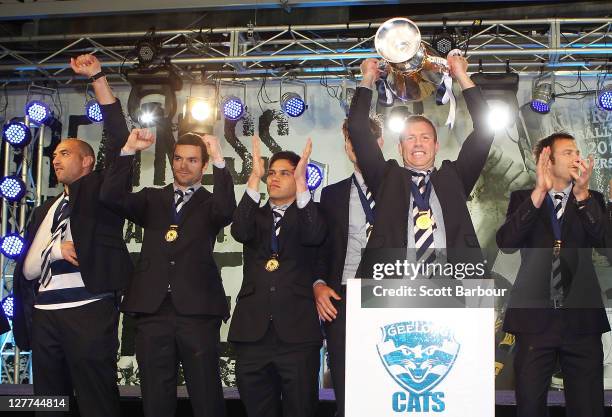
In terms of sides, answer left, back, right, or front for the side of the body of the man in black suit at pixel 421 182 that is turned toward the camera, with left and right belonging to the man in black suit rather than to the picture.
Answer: front

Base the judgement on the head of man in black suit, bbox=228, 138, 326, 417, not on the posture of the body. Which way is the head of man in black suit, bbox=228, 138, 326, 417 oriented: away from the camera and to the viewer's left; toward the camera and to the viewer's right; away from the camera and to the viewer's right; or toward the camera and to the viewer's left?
toward the camera and to the viewer's left

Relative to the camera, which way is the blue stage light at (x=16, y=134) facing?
toward the camera

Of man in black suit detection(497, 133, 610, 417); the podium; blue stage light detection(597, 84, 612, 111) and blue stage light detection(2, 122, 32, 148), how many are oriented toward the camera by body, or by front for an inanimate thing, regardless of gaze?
4

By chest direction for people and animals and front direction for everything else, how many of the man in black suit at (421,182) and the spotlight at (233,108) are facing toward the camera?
2
